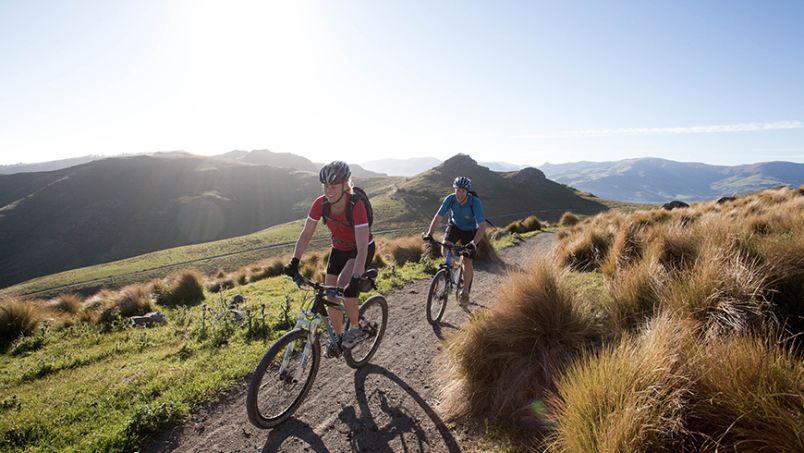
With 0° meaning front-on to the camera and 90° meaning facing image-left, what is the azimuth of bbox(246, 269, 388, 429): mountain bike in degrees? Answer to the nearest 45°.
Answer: approximately 45°

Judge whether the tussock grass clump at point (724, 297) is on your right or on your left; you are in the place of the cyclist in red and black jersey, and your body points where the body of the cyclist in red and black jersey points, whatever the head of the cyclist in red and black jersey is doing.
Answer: on your left

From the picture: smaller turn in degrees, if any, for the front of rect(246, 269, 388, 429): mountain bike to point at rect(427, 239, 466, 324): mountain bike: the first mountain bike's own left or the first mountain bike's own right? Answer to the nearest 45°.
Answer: approximately 180°

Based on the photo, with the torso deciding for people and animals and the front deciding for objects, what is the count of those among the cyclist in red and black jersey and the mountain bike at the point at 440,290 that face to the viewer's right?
0

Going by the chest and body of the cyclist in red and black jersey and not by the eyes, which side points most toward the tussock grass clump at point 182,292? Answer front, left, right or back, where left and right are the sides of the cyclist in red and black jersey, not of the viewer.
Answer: right

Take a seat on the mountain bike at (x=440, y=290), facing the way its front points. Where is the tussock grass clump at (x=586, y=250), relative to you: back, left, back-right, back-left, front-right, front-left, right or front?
back

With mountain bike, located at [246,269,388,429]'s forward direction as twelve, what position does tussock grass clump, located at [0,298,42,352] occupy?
The tussock grass clump is roughly at 3 o'clock from the mountain bike.

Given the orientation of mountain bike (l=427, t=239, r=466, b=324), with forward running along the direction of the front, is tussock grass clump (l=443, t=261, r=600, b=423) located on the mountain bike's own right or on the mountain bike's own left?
on the mountain bike's own left

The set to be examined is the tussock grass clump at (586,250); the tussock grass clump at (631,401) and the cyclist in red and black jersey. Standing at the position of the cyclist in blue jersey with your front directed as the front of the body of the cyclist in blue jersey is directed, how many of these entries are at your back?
1

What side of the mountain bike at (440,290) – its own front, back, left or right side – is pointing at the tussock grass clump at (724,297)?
left

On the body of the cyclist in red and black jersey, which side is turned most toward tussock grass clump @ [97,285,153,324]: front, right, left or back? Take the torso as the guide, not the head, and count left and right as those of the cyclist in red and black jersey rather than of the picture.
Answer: right

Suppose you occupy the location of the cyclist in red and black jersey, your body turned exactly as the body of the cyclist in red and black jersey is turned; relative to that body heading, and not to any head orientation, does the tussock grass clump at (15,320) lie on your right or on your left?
on your right

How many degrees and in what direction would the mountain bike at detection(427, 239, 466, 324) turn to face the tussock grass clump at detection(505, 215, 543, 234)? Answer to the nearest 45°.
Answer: approximately 135° to its right

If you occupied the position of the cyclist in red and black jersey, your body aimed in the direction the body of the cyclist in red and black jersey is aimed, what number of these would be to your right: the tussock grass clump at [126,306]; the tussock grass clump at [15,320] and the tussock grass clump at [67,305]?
3
